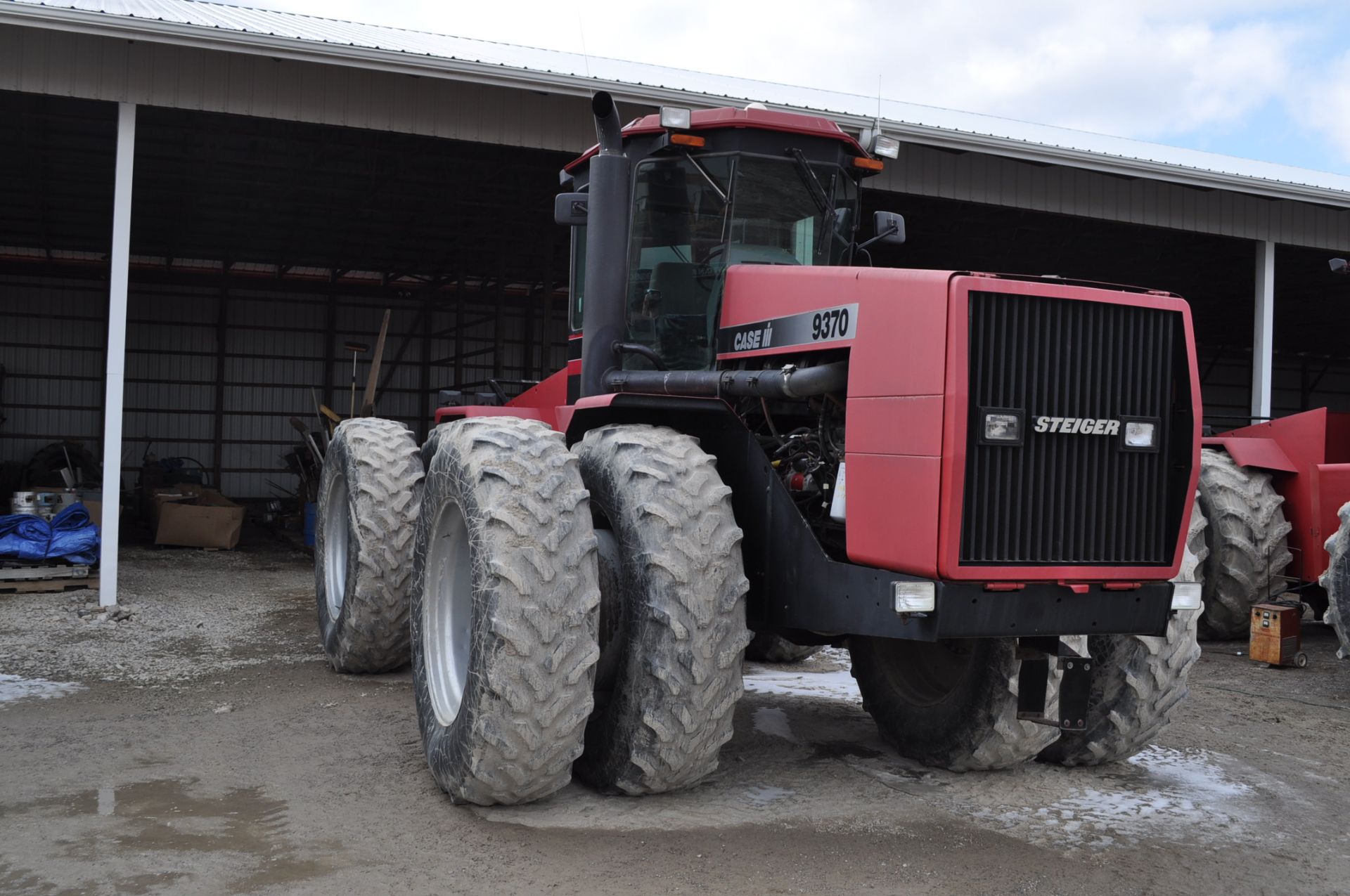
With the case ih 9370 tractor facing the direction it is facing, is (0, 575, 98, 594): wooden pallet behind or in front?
behind

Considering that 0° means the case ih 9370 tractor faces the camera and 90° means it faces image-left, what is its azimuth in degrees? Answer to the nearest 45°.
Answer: approximately 315°

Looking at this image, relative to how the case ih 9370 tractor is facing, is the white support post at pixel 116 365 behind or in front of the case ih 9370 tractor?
behind

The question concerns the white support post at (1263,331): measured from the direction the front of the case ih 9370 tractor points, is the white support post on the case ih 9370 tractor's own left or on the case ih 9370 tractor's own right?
on the case ih 9370 tractor's own left

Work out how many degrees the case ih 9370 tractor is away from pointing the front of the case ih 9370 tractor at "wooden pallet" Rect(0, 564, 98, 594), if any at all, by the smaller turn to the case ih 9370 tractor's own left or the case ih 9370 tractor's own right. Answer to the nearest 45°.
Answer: approximately 180°
